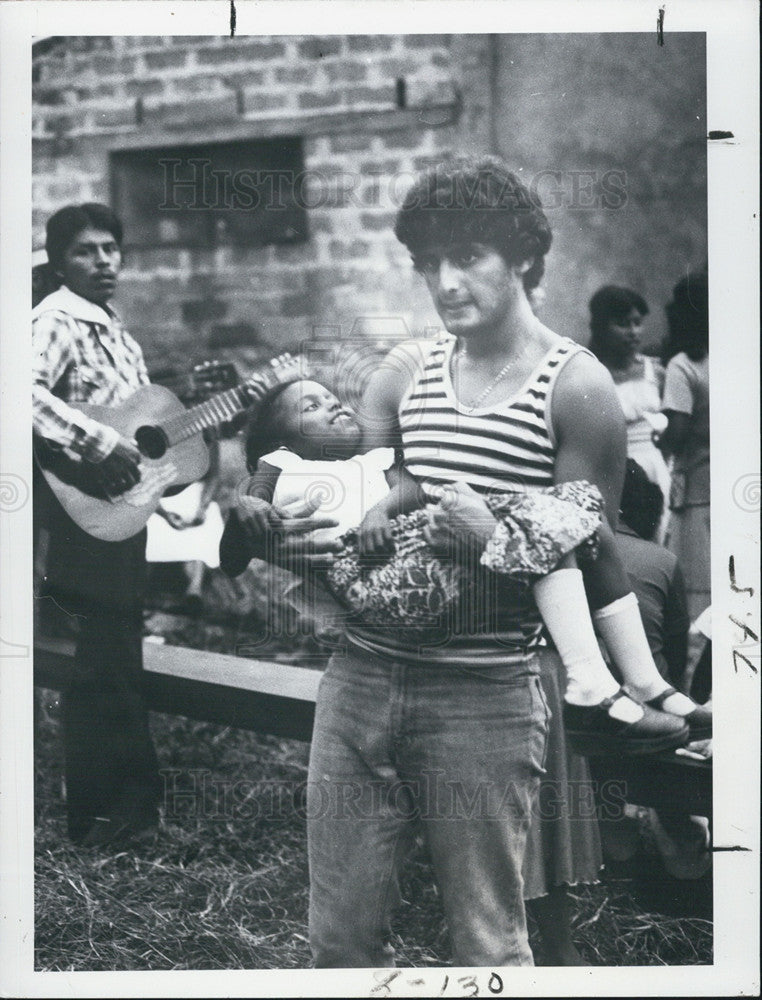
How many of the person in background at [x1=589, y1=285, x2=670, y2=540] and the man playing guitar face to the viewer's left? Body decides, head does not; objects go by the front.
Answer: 0

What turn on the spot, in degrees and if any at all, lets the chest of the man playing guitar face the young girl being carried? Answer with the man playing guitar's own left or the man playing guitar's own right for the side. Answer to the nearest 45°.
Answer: approximately 45° to the man playing guitar's own left

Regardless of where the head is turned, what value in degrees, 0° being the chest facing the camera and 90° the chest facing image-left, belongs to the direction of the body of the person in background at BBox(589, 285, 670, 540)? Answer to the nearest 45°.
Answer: approximately 315°

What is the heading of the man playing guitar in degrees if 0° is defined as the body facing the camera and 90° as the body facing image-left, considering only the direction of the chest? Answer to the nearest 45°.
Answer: approximately 315°

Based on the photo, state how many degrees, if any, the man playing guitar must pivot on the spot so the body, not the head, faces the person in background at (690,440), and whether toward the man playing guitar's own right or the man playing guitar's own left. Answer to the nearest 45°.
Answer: approximately 45° to the man playing guitar's own left

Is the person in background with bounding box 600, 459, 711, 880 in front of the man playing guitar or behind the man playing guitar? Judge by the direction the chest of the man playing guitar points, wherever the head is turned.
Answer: in front
